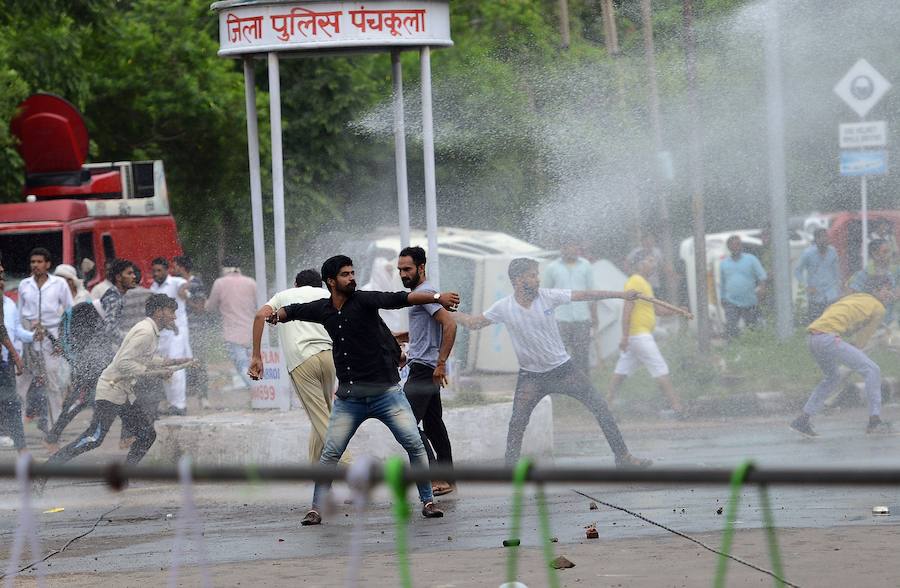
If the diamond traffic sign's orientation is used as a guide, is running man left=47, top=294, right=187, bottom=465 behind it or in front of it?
in front

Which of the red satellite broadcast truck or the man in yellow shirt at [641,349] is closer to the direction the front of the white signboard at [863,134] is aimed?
the man in yellow shirt

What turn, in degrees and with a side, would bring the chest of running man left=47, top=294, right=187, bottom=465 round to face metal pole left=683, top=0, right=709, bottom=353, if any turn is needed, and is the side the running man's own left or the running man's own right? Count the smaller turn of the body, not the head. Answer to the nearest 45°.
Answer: approximately 45° to the running man's own left

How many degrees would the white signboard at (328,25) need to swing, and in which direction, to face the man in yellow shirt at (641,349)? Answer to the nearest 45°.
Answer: approximately 135° to its left

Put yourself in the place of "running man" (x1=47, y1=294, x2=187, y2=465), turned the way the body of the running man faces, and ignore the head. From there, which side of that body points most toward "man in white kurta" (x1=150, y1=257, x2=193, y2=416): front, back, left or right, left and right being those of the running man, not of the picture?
left

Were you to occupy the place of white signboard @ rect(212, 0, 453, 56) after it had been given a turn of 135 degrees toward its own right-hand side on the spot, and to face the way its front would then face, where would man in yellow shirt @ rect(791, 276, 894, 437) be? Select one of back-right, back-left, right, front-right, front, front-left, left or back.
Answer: back-right

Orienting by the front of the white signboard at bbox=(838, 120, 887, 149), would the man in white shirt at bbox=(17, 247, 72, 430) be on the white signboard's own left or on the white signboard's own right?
on the white signboard's own right

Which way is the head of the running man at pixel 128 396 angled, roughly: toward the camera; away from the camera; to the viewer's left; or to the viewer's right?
to the viewer's right

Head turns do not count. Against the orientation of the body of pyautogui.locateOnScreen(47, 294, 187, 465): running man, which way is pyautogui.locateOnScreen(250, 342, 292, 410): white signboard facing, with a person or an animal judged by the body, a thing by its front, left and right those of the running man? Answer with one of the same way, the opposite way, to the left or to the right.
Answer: to the right

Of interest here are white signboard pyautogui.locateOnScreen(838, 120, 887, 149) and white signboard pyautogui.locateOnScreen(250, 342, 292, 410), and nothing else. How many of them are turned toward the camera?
2
